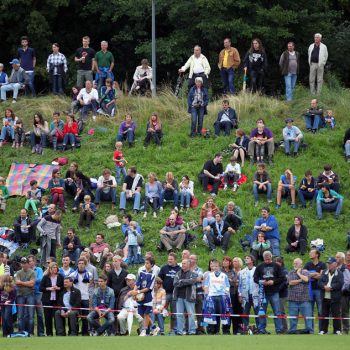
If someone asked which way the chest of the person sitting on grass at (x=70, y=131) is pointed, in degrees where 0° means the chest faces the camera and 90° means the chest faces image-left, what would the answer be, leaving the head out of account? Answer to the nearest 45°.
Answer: approximately 0°

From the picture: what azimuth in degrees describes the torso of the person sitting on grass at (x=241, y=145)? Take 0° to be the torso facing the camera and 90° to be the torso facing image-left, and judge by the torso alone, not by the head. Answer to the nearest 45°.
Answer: approximately 45°

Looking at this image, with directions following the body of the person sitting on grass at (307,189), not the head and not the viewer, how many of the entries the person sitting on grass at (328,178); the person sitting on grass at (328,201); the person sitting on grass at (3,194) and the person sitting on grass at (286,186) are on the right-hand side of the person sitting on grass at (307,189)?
2

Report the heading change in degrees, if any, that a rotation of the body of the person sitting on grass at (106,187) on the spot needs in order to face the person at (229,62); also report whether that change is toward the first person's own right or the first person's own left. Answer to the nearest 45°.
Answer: approximately 135° to the first person's own left

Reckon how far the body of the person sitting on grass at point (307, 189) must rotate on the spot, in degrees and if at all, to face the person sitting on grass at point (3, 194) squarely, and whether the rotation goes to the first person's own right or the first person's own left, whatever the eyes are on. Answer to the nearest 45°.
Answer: approximately 90° to the first person's own right

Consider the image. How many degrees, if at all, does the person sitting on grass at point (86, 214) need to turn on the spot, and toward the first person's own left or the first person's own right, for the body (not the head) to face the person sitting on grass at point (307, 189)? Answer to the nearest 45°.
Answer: approximately 90° to the first person's own left

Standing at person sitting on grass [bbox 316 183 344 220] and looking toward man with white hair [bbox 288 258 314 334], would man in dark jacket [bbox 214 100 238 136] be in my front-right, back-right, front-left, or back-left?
back-right

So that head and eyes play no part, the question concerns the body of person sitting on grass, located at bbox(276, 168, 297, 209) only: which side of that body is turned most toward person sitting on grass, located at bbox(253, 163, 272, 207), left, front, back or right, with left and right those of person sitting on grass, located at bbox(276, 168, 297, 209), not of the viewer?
right

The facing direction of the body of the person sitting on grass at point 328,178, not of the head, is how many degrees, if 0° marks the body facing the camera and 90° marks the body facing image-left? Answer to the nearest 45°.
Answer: approximately 0°
